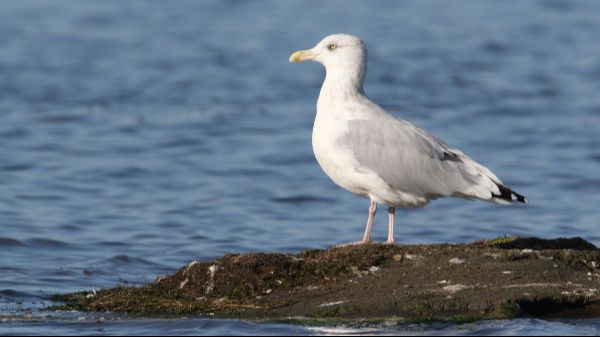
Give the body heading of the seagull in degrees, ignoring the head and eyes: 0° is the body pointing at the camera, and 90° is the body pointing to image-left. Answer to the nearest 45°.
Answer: approximately 90°
